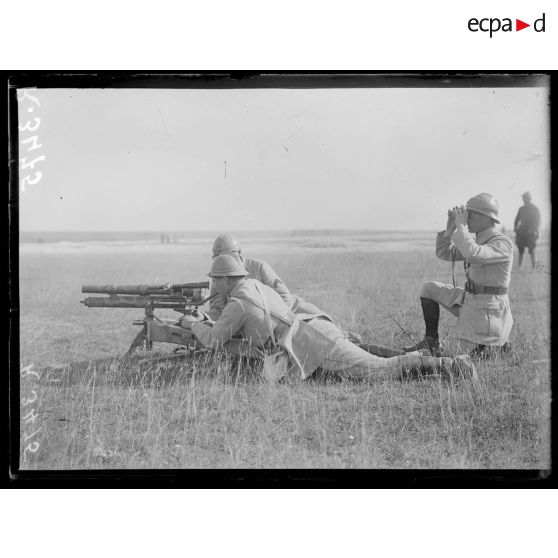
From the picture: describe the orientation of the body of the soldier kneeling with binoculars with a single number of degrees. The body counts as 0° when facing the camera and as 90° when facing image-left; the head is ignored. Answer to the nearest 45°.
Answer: approximately 90°

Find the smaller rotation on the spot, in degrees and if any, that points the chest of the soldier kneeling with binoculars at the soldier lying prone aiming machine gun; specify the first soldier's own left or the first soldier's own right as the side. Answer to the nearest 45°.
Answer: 0° — they already face them
